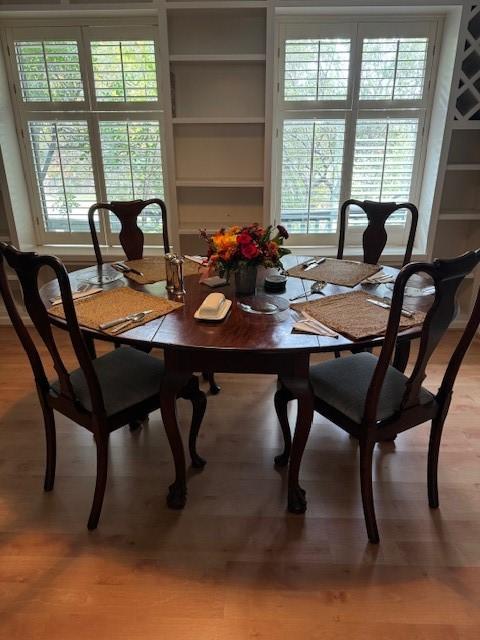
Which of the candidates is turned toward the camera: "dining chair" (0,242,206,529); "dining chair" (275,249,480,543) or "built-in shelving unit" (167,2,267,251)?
the built-in shelving unit

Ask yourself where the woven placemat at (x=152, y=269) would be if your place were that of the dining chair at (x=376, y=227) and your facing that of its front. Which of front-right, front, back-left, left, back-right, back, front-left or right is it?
front

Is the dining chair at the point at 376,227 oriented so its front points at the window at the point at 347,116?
no

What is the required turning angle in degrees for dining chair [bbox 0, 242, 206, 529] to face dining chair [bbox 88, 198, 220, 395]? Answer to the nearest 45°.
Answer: approximately 45° to its left

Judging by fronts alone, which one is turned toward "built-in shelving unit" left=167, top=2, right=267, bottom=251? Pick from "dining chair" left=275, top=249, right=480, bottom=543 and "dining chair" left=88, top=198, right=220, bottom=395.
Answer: "dining chair" left=275, top=249, right=480, bottom=543

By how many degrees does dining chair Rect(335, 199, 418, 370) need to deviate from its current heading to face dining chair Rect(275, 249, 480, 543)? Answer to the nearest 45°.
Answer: approximately 45° to its left

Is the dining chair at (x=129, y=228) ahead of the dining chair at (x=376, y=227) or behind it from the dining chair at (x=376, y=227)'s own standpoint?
ahead

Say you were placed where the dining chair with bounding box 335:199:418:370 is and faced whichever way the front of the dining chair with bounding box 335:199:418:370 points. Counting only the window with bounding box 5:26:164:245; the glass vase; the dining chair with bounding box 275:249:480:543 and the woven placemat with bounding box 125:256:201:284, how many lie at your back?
0

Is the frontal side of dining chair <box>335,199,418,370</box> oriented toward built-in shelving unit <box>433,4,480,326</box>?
no

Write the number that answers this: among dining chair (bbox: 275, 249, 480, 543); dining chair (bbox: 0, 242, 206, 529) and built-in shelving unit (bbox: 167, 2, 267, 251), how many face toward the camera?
1

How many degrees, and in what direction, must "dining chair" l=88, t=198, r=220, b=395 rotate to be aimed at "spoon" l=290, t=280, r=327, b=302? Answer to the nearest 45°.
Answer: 0° — it already faces it

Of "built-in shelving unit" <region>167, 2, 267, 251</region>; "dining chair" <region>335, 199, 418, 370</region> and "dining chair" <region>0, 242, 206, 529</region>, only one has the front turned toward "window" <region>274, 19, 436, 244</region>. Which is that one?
"dining chair" <region>0, 242, 206, 529</region>

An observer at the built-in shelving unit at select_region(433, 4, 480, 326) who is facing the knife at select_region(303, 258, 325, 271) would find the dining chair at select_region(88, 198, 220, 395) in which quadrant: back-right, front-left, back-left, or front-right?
front-right

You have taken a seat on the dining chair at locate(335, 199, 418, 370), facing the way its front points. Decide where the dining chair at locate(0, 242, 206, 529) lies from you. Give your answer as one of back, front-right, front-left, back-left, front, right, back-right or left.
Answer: front

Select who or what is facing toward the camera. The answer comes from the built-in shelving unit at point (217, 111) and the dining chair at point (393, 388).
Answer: the built-in shelving unit

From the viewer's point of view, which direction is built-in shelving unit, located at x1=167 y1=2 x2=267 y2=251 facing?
toward the camera

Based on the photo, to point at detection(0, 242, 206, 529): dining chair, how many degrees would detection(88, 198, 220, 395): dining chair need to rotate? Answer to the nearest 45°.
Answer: approximately 45° to its right

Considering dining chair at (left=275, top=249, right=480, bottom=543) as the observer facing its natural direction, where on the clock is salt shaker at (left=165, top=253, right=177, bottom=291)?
The salt shaker is roughly at 11 o'clock from the dining chair.

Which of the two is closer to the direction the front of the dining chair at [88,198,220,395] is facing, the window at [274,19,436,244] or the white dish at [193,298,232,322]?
the white dish

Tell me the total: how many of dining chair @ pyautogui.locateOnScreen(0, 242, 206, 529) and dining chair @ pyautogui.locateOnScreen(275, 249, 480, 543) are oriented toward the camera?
0

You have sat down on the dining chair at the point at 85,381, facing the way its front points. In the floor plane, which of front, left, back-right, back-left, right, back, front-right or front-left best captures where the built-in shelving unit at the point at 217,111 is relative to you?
front

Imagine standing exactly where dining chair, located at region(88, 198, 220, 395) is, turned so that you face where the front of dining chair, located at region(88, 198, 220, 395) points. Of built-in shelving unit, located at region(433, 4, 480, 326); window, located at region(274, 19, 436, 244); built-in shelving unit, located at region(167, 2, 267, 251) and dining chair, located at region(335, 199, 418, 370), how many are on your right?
0

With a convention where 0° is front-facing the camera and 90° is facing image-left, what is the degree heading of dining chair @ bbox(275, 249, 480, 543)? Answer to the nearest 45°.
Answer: approximately 135°
